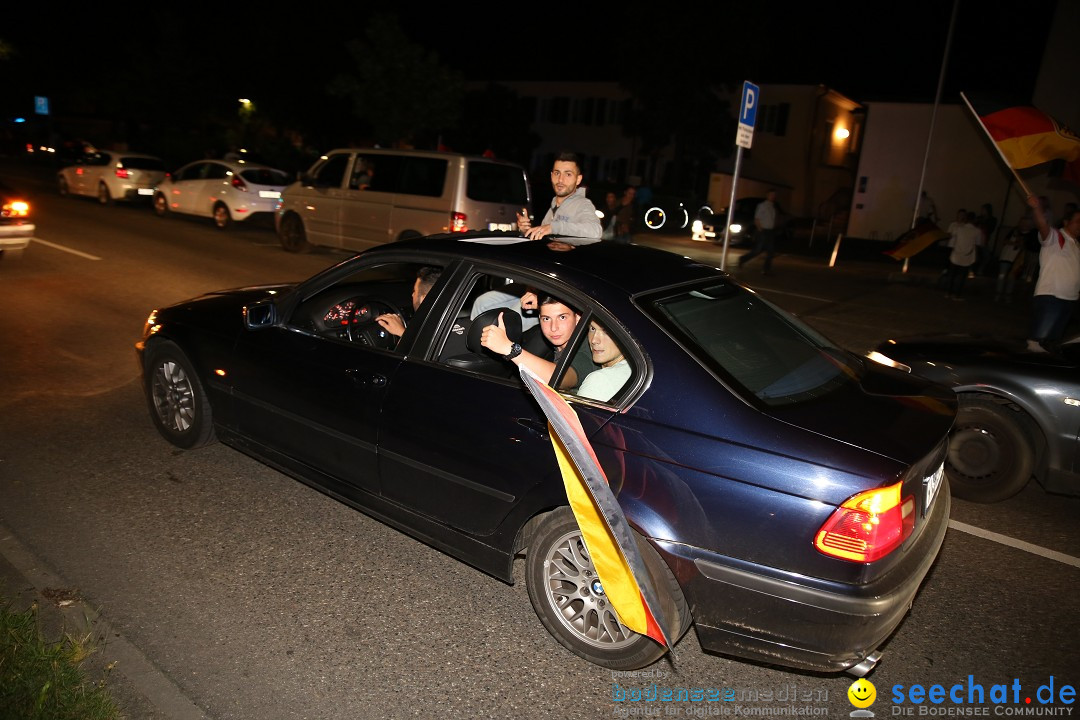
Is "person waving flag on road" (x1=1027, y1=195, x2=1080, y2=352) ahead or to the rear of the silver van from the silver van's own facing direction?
to the rear

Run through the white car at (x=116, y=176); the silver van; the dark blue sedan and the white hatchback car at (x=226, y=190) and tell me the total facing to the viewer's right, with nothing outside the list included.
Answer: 0

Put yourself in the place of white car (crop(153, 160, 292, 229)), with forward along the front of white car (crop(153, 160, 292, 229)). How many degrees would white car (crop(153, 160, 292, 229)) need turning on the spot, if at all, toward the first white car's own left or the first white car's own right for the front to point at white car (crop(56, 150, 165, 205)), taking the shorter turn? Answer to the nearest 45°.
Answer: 0° — it already faces it

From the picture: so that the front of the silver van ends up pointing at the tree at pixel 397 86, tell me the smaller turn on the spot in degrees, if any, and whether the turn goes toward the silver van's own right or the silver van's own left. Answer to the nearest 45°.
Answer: approximately 45° to the silver van's own right

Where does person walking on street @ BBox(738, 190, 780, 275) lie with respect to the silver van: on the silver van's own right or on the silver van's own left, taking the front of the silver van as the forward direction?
on the silver van's own right

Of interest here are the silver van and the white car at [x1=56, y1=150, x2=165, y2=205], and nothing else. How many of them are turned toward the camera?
0

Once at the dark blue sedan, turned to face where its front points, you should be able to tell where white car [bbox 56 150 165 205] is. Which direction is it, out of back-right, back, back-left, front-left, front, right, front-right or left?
front

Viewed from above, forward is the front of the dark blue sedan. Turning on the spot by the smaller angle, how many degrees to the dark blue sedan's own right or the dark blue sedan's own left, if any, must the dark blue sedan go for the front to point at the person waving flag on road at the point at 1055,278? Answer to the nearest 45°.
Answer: approximately 90° to the dark blue sedan's own right

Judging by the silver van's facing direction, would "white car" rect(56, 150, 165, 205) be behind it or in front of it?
in front

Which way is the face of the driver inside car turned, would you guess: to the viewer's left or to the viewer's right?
to the viewer's left

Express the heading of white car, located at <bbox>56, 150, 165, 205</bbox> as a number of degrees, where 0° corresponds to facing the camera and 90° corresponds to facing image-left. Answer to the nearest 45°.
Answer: approximately 135°

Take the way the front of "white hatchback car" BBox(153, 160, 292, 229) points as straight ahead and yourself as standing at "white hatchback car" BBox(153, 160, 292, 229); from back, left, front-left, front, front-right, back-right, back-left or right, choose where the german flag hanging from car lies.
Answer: back-left

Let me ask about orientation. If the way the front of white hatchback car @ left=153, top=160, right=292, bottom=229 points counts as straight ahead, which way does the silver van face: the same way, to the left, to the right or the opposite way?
the same way

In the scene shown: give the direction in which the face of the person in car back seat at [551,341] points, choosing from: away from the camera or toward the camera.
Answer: toward the camera

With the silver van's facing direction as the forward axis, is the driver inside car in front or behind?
behind

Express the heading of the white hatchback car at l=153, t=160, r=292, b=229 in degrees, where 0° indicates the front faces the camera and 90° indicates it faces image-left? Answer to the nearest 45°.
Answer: approximately 135°
